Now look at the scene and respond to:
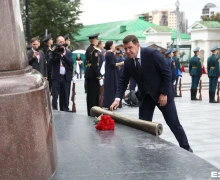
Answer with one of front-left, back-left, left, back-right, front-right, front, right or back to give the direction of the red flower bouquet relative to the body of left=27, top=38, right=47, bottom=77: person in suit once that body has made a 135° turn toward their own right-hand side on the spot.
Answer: back-left

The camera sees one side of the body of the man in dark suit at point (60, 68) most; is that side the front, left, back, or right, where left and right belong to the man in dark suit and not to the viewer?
front

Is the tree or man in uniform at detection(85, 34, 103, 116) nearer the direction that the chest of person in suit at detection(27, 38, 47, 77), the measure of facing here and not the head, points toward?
the man in uniform

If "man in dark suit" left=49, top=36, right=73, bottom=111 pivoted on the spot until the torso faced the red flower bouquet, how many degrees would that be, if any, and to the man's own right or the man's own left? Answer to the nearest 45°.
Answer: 0° — they already face it

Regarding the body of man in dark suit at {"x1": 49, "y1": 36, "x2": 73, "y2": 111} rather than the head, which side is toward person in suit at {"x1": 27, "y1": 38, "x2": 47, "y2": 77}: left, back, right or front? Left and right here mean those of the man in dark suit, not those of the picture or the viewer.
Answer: right

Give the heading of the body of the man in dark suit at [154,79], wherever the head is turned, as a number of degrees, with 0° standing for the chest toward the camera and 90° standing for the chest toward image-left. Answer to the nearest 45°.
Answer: approximately 45°

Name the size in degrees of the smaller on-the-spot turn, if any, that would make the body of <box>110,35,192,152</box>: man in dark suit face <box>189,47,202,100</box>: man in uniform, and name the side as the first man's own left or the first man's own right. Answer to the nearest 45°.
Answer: approximately 135° to the first man's own right

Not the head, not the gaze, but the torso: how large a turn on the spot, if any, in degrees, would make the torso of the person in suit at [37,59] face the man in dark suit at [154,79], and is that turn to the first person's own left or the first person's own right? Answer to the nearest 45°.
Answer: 0° — they already face them
